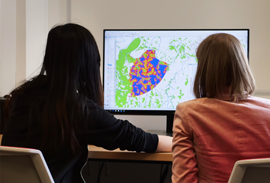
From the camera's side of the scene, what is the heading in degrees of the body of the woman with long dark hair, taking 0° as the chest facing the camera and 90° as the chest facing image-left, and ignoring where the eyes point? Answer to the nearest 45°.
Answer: approximately 225°

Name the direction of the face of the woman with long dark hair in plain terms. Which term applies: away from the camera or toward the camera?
away from the camera
